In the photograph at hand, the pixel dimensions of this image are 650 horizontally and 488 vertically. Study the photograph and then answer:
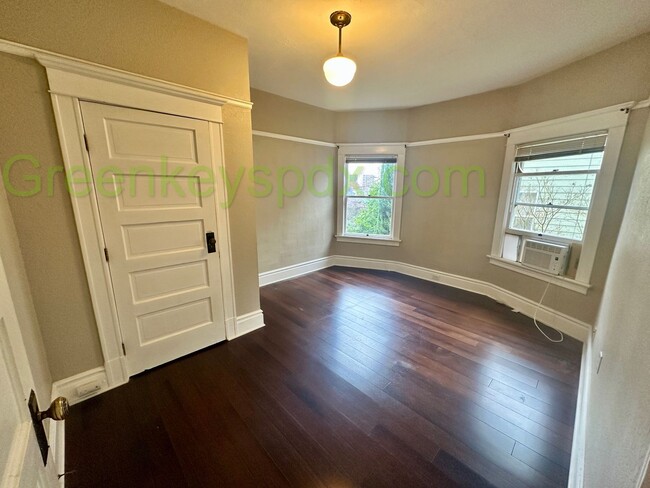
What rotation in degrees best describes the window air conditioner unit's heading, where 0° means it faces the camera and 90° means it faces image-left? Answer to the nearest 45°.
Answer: approximately 45°

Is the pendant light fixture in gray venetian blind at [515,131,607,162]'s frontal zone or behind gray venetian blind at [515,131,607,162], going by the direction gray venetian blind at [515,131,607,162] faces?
frontal zone

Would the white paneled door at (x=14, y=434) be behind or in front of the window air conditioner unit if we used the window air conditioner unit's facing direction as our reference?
in front

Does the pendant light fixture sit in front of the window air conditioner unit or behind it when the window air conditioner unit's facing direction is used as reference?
in front

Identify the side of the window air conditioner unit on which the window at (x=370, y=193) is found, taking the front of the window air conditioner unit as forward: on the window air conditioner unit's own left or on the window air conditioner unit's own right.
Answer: on the window air conditioner unit's own right

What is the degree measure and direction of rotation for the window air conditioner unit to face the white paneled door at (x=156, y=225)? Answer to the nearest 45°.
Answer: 0° — it already faces it

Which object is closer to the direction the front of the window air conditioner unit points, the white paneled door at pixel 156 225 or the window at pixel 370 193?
the white paneled door

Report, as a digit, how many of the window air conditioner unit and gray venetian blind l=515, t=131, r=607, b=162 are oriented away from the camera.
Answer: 0

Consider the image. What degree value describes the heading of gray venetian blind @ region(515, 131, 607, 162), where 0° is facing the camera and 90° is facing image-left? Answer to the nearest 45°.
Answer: approximately 45°
